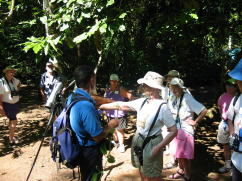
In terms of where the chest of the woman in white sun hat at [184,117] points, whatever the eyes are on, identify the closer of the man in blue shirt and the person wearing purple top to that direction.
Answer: the man in blue shirt

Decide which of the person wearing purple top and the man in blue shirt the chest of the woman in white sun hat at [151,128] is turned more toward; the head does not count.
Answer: the man in blue shirt

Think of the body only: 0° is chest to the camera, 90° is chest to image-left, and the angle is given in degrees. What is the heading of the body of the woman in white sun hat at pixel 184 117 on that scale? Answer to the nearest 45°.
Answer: approximately 45°

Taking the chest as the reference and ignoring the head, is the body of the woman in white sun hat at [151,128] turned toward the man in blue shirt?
yes

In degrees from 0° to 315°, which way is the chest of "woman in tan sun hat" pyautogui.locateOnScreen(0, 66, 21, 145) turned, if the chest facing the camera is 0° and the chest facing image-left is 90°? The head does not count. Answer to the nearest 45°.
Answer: approximately 315°
